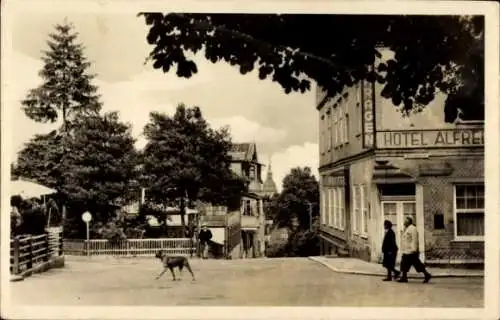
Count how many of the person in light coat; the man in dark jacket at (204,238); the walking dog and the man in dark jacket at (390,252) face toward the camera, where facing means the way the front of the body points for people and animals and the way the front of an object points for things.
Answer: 1

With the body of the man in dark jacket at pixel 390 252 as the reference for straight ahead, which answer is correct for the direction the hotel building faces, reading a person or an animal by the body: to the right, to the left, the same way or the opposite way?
to the left

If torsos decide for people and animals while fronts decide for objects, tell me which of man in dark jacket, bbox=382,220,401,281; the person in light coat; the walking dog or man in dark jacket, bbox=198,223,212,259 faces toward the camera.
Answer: man in dark jacket, bbox=198,223,212,259

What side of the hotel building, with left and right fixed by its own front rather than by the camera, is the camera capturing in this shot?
front

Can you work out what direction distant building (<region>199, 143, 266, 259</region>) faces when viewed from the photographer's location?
facing the viewer and to the right of the viewer

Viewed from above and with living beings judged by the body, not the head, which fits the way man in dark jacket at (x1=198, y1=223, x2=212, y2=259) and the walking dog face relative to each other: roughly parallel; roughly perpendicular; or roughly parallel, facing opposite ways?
roughly perpendicular

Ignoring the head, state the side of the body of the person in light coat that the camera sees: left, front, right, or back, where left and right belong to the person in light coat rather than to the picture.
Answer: left

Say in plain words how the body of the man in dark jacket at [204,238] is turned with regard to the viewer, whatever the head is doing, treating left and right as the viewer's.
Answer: facing the viewer
